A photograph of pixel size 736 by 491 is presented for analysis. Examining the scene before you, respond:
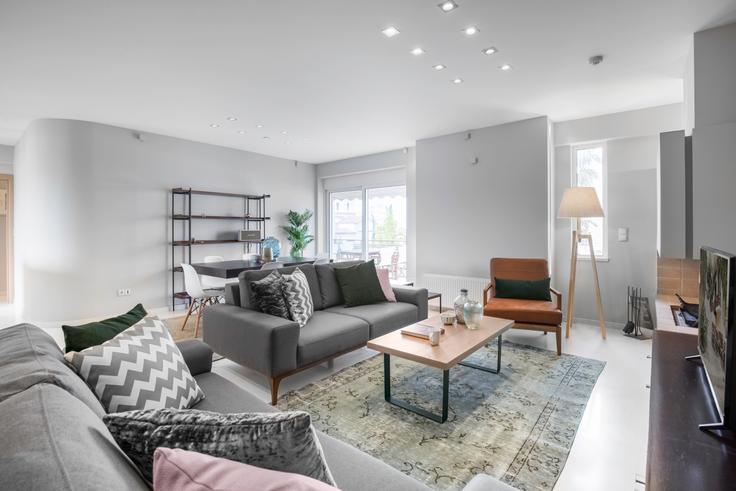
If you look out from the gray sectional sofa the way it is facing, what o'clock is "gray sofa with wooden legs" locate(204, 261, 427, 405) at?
The gray sofa with wooden legs is roughly at 11 o'clock from the gray sectional sofa.

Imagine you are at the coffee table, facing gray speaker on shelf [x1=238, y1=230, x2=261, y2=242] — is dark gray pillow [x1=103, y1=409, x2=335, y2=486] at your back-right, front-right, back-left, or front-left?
back-left

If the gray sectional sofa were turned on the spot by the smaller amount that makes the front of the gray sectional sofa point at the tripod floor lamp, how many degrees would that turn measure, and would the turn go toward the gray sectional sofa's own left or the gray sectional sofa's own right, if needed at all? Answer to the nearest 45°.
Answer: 0° — it already faces it

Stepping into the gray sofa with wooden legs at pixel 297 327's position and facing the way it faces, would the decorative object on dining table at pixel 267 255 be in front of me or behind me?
behind

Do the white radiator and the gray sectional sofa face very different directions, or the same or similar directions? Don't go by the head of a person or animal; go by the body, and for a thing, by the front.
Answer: very different directions

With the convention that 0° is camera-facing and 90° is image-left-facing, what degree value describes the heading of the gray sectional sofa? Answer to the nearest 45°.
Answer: approximately 225°

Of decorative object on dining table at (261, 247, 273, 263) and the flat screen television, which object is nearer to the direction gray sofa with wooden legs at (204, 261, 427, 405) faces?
the flat screen television

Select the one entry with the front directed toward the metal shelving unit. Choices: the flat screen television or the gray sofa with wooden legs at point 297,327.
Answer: the flat screen television

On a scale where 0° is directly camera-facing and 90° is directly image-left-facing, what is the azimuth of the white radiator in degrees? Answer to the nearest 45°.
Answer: approximately 0°

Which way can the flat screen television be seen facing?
to the viewer's left

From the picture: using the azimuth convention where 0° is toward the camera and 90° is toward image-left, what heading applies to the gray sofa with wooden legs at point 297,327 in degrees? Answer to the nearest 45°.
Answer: approximately 315°
